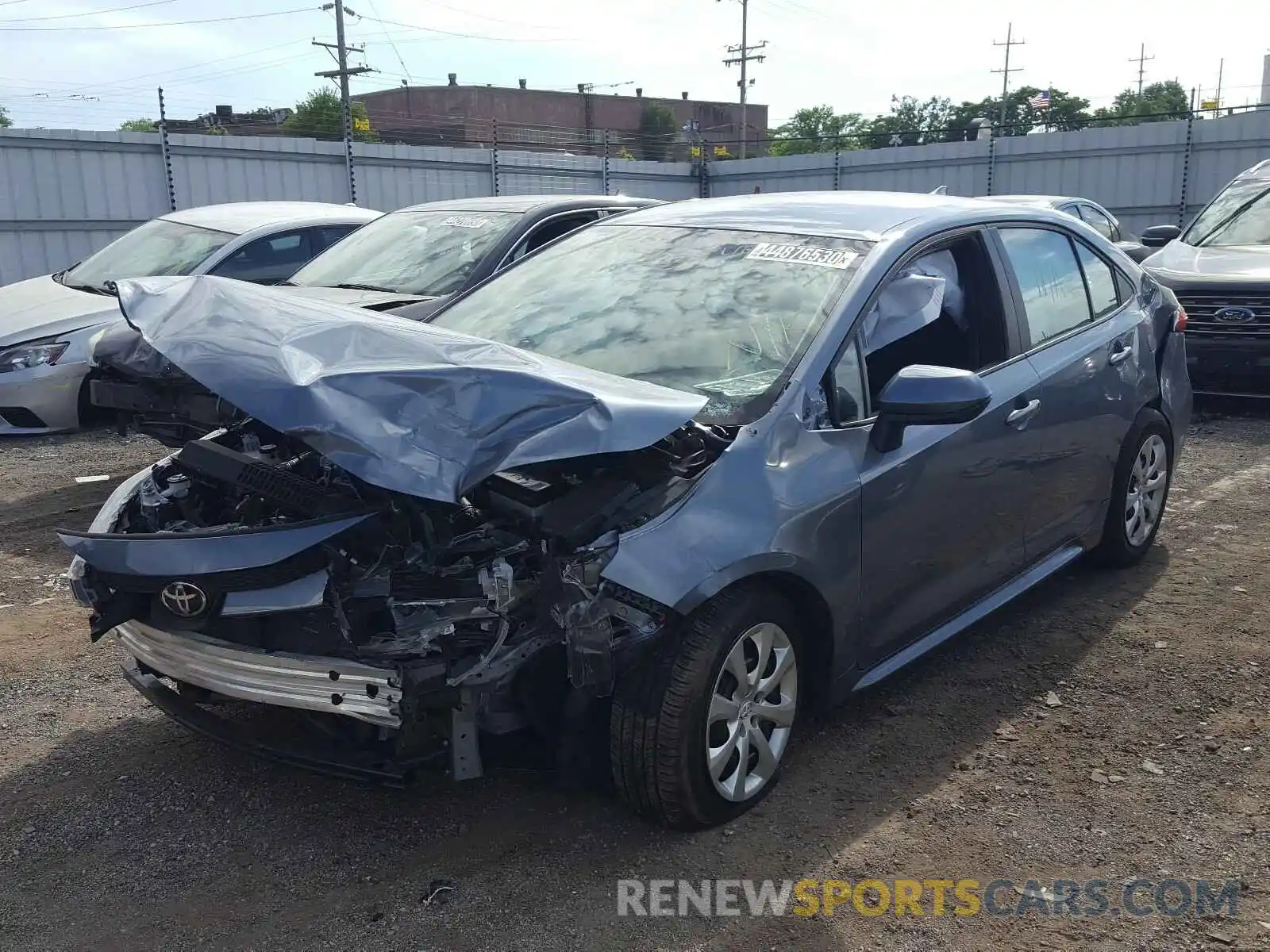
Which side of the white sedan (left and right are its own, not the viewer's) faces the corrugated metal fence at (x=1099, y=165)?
back

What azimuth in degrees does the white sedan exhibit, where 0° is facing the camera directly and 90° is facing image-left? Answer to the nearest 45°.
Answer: approximately 45°

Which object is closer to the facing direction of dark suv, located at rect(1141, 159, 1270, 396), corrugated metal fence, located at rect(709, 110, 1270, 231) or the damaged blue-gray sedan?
the damaged blue-gray sedan

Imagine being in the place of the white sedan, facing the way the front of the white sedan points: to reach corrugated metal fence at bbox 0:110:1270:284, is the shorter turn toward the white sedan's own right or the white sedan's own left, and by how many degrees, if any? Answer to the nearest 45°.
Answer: approximately 180°

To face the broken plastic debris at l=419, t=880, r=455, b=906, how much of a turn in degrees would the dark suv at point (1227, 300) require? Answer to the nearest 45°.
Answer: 0° — it already faces it

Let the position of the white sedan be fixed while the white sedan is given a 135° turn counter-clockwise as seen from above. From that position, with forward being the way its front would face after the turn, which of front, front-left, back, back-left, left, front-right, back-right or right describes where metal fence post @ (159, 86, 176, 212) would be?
left

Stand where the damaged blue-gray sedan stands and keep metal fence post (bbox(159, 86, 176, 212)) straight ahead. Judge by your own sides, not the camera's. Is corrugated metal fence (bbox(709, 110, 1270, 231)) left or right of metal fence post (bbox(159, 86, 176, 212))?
right

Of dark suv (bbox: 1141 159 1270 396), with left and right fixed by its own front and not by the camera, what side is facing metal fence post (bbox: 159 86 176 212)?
right

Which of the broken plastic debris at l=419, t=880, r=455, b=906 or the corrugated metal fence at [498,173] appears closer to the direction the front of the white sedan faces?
the broken plastic debris

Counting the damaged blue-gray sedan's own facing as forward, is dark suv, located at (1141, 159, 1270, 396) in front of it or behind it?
behind

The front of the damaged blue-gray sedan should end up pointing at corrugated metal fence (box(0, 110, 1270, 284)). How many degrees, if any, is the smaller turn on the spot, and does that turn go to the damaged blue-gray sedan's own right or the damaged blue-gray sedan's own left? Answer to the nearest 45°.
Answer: approximately 135° to the damaged blue-gray sedan's own right

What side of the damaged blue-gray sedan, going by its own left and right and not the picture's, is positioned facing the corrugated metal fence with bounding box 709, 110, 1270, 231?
back

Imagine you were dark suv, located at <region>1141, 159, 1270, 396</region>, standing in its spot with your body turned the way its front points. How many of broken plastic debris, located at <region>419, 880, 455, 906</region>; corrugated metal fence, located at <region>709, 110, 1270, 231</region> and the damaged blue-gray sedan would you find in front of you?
2
